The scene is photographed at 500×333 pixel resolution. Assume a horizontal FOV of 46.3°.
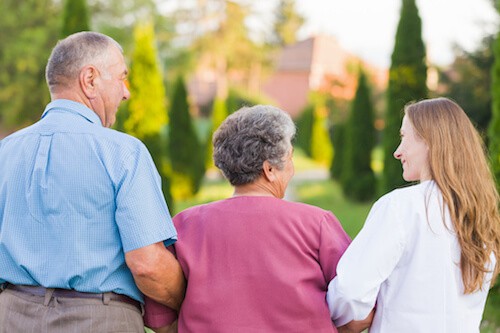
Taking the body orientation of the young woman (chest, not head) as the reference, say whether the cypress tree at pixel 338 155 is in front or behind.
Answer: in front

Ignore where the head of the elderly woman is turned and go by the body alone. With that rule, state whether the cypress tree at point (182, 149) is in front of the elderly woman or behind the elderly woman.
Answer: in front

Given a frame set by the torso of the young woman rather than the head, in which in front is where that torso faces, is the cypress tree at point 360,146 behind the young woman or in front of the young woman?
in front

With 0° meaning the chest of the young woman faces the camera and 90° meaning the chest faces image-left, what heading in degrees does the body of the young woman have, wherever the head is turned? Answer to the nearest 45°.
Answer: approximately 135°

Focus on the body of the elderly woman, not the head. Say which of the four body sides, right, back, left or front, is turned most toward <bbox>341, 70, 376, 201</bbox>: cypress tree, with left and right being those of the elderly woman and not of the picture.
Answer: front

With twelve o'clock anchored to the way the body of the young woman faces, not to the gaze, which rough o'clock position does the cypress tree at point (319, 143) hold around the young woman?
The cypress tree is roughly at 1 o'clock from the young woman.

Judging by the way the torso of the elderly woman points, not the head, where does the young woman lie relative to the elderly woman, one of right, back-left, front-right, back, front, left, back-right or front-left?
right

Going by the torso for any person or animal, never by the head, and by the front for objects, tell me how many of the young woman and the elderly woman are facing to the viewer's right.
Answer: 0

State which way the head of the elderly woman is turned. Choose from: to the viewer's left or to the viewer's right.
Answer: to the viewer's right

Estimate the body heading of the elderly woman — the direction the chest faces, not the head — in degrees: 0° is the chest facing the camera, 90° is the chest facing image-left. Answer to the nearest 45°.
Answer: approximately 180°

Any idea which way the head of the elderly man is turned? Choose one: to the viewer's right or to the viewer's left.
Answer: to the viewer's right

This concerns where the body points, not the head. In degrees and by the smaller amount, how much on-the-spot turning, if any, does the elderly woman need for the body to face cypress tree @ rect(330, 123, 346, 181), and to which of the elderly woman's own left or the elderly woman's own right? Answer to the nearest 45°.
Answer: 0° — they already face it
